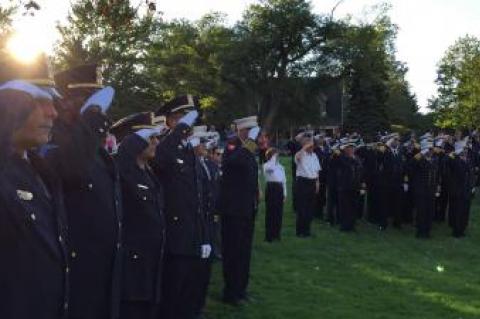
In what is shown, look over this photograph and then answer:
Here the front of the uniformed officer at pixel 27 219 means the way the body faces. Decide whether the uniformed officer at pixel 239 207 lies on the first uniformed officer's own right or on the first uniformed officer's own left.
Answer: on the first uniformed officer's own left

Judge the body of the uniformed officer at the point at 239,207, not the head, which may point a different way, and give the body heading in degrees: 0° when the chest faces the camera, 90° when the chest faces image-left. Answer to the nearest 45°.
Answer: approximately 270°

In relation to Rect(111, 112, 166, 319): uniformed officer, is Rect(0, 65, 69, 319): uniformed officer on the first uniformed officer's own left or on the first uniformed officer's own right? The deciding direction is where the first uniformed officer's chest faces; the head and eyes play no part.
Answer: on the first uniformed officer's own right

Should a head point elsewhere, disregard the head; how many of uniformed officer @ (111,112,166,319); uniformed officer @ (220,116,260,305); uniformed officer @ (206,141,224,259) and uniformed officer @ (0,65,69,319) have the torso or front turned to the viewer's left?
0

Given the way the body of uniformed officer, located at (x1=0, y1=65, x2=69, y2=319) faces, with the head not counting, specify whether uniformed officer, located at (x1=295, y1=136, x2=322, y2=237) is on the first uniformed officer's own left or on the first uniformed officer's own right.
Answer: on the first uniformed officer's own left

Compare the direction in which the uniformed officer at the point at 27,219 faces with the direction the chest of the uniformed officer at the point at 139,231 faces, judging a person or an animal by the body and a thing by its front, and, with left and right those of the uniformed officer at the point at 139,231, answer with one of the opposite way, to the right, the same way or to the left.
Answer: the same way

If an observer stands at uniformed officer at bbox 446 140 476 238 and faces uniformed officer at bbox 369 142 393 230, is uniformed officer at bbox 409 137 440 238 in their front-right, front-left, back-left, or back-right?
front-left

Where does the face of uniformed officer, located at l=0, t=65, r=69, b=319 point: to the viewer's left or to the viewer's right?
to the viewer's right

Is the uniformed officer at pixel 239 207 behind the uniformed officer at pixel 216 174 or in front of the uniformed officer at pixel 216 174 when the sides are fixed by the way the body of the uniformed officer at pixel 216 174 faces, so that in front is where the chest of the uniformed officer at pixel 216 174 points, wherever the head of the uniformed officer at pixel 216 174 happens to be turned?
in front

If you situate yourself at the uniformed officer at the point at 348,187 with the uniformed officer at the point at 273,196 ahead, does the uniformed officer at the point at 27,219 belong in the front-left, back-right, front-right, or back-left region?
front-left

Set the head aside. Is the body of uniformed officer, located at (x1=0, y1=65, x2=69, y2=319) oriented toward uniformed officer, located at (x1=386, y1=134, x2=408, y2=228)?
no

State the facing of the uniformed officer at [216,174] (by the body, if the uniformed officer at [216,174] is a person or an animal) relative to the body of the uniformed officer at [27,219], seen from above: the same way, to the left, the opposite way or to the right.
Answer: the same way

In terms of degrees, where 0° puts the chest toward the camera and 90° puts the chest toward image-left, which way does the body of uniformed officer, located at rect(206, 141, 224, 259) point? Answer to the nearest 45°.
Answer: approximately 315°

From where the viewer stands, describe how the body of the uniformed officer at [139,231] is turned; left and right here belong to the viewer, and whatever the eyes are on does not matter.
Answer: facing the viewer and to the right of the viewer
